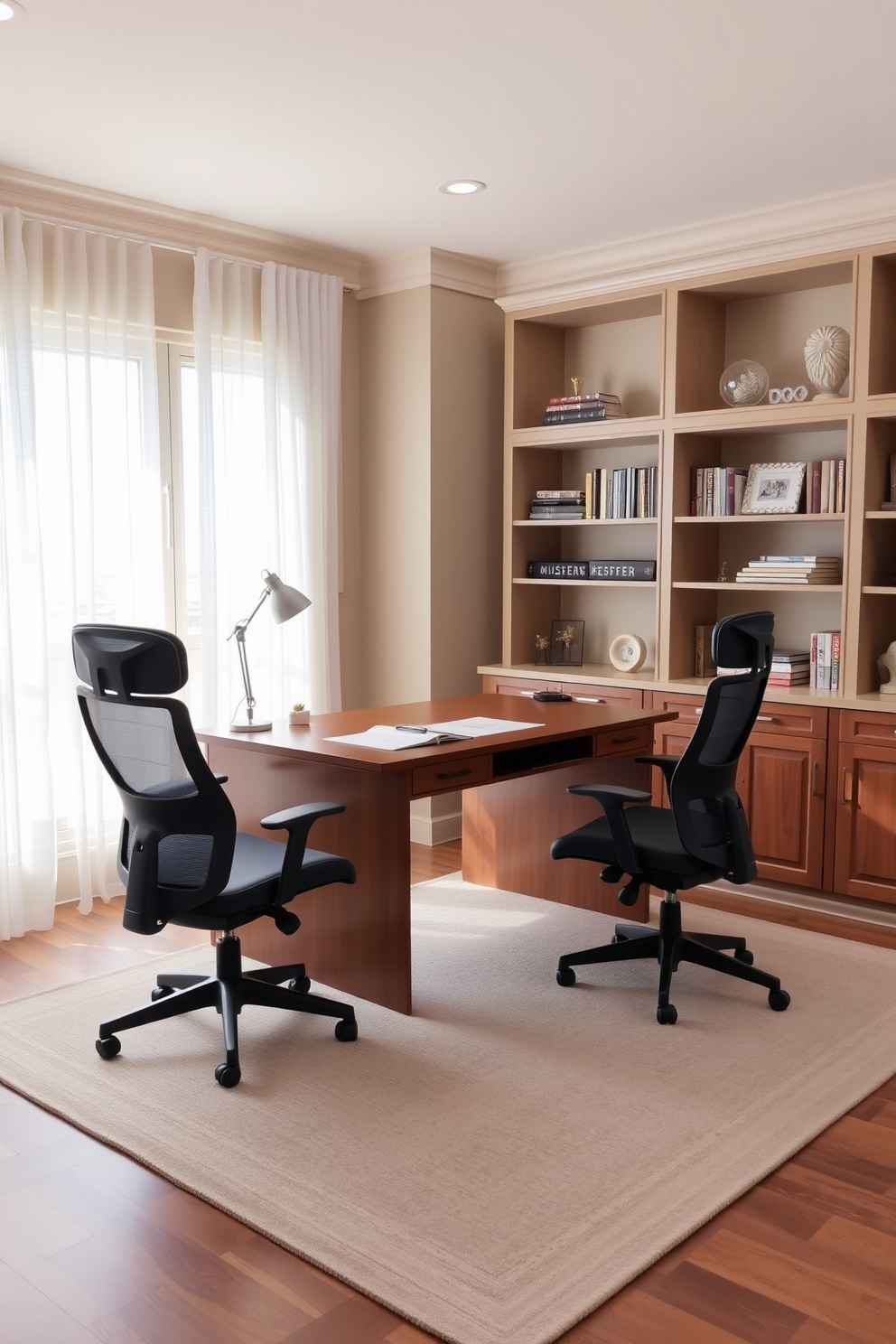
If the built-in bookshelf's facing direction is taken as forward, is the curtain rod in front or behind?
in front

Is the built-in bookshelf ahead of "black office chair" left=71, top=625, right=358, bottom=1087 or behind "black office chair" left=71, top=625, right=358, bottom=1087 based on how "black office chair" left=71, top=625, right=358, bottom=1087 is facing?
ahead

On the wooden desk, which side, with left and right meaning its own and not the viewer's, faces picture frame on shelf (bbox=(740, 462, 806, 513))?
left

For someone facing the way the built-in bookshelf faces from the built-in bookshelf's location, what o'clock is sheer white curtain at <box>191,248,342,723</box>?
The sheer white curtain is roughly at 1 o'clock from the built-in bookshelf.

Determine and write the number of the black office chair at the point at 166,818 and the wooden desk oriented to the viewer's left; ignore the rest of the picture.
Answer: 0

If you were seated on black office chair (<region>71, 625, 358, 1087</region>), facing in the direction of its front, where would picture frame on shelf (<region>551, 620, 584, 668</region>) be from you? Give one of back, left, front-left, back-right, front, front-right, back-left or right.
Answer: front

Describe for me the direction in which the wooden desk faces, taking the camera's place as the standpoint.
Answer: facing the viewer and to the right of the viewer

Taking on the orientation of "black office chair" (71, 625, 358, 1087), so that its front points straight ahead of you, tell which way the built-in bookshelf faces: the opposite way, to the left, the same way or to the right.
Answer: the opposite way

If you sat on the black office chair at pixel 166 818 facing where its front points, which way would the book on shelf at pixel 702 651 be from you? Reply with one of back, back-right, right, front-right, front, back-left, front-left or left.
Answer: front

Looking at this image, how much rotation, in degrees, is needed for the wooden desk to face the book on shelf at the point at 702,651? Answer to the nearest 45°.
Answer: approximately 90° to its left

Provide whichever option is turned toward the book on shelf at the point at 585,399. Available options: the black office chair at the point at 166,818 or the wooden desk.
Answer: the black office chair

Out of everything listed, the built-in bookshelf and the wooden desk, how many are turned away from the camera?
0

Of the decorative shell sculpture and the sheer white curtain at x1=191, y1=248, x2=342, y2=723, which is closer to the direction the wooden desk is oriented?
the decorative shell sculpture

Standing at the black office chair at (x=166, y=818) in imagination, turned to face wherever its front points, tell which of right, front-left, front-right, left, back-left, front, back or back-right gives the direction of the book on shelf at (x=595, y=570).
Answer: front
